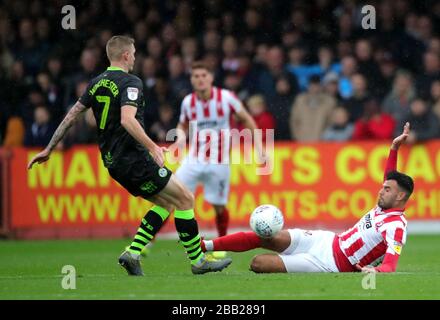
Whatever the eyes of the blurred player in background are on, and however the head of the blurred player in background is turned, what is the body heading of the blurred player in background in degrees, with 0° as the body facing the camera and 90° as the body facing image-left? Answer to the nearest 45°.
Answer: approximately 0°

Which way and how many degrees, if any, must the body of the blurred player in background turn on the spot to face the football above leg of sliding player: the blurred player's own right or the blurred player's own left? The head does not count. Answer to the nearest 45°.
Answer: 0° — they already face it
